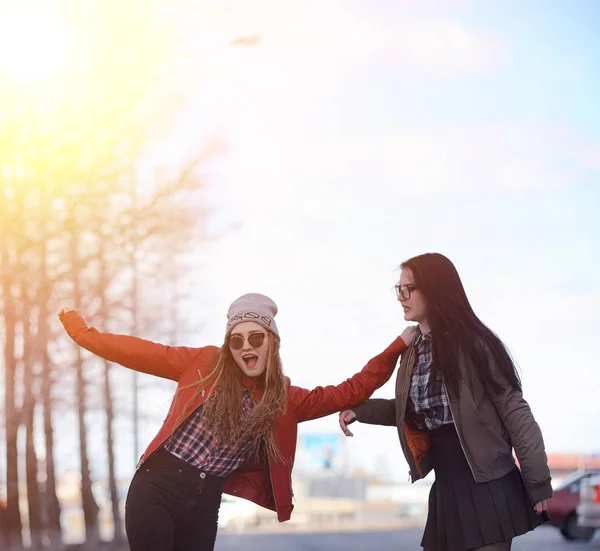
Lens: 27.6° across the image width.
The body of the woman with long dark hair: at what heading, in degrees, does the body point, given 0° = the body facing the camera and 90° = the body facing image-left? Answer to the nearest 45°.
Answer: approximately 45°

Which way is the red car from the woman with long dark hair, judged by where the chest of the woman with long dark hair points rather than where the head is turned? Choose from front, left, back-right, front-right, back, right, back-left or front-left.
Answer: back-right
